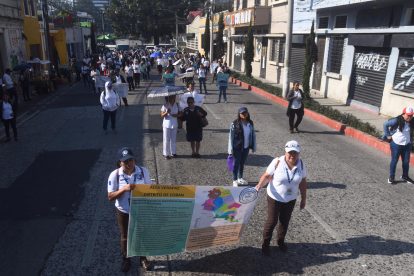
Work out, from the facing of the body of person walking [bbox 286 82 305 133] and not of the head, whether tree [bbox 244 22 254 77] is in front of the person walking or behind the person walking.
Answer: behind

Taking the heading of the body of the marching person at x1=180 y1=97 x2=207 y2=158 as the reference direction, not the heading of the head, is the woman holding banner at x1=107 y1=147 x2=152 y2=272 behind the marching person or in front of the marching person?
in front

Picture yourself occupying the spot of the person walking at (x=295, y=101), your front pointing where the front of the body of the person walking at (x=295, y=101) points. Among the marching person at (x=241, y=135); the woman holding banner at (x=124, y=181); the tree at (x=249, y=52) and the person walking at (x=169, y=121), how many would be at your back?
1

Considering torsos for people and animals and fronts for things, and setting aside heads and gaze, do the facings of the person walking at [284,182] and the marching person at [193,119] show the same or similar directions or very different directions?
same or similar directions

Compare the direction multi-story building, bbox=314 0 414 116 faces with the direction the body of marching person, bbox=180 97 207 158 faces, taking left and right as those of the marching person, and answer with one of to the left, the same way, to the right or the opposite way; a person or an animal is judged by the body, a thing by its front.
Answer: to the right

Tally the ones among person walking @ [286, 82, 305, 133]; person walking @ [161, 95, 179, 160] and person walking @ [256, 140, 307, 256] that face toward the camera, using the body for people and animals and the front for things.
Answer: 3

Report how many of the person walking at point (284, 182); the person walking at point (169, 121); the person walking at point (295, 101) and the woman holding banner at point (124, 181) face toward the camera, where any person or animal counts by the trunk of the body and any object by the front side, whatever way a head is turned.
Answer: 4

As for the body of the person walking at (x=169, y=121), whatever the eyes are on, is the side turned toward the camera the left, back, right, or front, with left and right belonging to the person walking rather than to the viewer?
front

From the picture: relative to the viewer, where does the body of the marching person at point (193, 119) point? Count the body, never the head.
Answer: toward the camera

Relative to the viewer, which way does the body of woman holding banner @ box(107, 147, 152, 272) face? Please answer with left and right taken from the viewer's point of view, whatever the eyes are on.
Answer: facing the viewer

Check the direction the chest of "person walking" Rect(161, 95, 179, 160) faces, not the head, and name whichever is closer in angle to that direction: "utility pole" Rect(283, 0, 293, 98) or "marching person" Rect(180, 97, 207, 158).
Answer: the marching person

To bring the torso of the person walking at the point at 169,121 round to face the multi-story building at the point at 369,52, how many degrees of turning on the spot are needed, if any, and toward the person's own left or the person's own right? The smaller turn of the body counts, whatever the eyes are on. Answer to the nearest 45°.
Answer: approximately 135° to the person's own left
